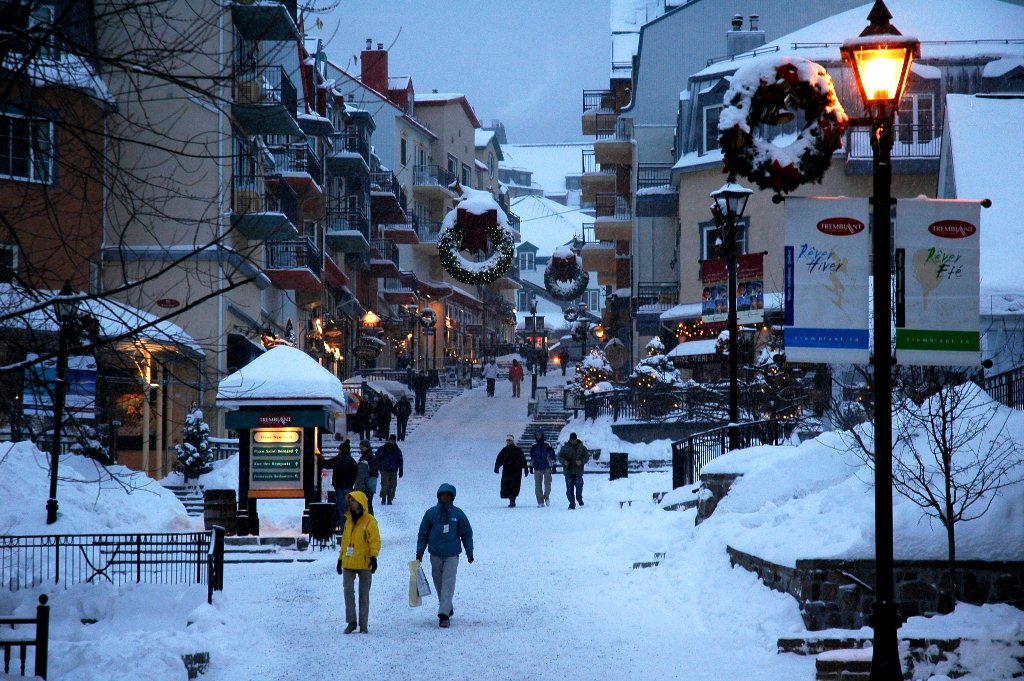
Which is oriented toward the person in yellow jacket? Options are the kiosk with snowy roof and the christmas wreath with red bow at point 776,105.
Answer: the kiosk with snowy roof

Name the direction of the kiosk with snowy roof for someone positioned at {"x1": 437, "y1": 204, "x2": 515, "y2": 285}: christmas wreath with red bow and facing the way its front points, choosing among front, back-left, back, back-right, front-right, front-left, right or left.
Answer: front-right

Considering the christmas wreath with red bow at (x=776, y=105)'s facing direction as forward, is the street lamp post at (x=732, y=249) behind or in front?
behind

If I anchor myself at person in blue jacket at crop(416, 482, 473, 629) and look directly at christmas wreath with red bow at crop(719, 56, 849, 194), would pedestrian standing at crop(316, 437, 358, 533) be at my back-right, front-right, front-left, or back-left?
back-left

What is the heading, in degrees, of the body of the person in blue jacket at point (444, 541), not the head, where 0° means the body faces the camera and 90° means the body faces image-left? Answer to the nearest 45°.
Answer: approximately 0°

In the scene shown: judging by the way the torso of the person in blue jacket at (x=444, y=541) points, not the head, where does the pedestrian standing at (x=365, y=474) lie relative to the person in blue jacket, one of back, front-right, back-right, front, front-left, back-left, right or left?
back

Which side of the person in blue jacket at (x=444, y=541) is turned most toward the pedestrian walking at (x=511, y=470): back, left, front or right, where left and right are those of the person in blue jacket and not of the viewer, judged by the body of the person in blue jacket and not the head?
back
